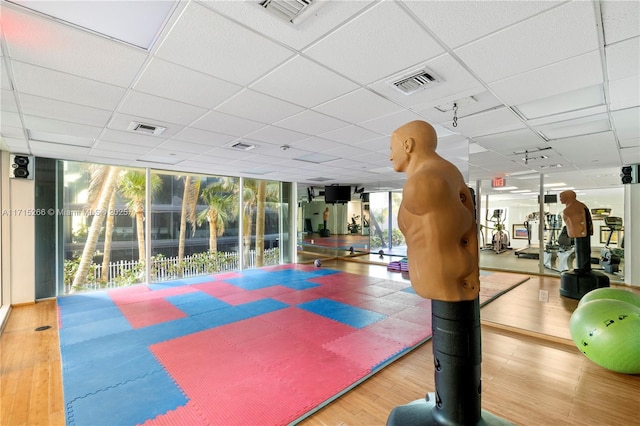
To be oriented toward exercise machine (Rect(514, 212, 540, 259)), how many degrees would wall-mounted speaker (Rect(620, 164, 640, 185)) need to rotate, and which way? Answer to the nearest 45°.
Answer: approximately 90° to its right

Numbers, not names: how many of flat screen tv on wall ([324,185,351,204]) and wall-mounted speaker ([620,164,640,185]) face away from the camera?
0

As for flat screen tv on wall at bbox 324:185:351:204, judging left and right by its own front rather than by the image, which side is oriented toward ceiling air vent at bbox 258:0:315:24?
front

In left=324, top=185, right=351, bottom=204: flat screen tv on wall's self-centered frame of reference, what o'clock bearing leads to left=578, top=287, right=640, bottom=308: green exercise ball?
The green exercise ball is roughly at 11 o'clock from the flat screen tv on wall.

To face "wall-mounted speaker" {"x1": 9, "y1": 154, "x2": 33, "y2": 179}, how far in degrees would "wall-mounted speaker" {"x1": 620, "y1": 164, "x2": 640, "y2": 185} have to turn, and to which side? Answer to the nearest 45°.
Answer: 0° — it already faces it

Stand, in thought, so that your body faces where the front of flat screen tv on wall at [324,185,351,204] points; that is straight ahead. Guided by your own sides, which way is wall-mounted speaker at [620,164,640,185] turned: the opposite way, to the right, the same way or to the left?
to the right

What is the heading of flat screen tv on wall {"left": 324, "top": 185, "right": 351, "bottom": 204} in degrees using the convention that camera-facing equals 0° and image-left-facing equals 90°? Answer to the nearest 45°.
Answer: approximately 0°

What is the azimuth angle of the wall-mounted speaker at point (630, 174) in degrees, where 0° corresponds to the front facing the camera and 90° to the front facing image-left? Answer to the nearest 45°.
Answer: approximately 45°

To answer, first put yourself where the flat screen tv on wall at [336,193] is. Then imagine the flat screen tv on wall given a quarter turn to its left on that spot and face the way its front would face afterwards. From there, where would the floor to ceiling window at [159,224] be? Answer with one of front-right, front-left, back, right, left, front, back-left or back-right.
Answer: back-right

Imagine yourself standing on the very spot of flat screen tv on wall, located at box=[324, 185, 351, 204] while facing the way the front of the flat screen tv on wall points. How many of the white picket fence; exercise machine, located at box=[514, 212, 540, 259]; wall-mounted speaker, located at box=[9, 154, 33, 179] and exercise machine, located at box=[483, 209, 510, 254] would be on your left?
2

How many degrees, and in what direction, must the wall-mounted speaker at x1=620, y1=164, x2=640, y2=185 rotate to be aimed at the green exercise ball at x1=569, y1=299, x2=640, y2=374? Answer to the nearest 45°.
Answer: approximately 45° to its left

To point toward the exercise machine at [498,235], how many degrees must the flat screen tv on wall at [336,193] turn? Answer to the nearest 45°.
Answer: approximately 90° to its left

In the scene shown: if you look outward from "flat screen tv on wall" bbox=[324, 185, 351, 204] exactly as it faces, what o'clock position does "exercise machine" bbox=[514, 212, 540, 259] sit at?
The exercise machine is roughly at 9 o'clock from the flat screen tv on wall.

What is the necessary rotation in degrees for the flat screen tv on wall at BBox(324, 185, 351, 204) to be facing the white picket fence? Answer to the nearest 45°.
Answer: approximately 45° to its right
